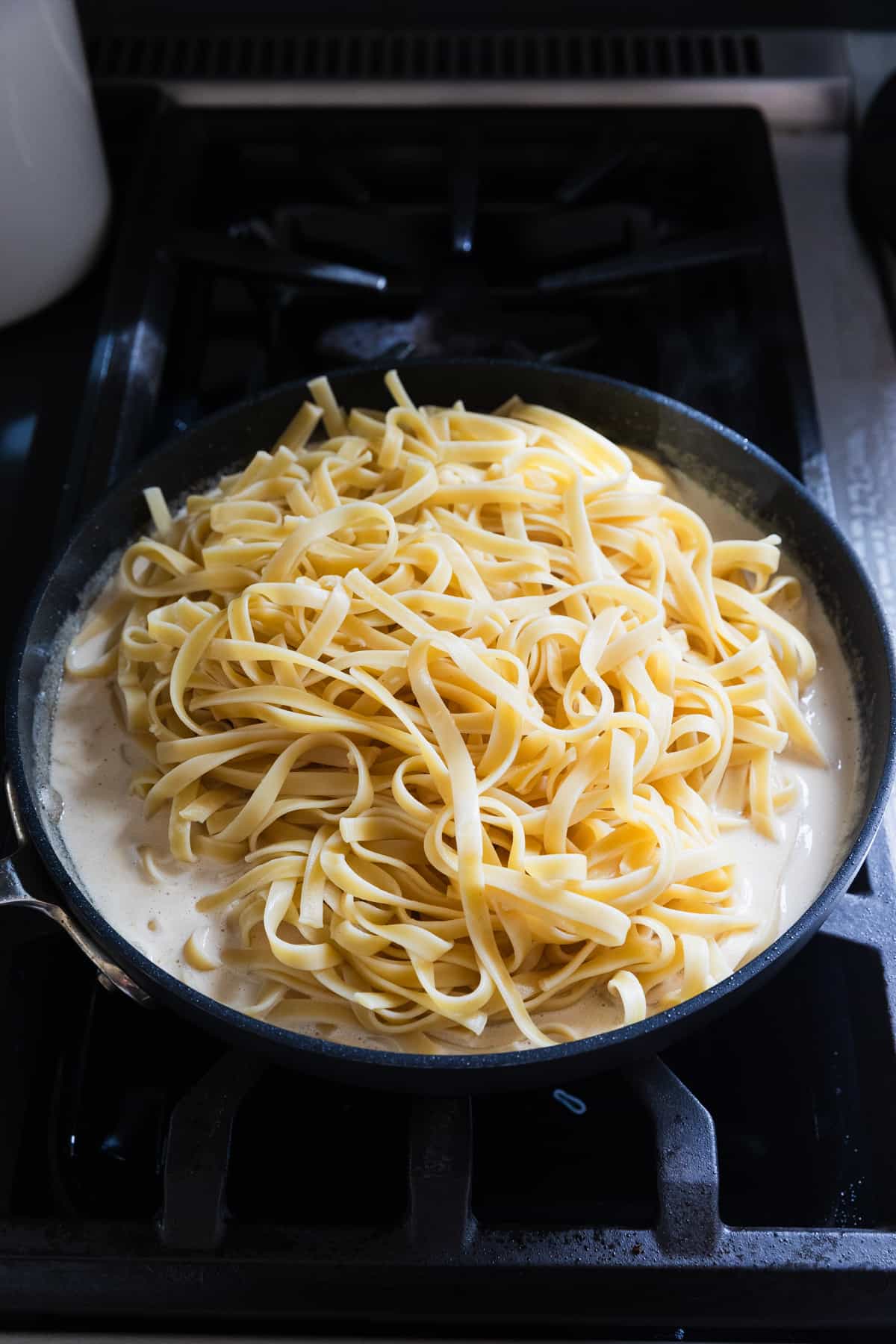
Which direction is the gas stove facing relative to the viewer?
toward the camera
